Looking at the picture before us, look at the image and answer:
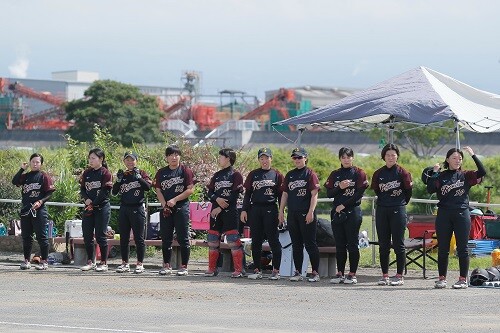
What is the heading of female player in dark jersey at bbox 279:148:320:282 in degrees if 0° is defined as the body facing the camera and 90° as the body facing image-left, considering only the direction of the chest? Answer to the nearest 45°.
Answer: approximately 45°

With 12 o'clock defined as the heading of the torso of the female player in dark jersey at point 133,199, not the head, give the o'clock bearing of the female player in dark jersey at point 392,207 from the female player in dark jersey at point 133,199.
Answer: the female player in dark jersey at point 392,207 is roughly at 10 o'clock from the female player in dark jersey at point 133,199.

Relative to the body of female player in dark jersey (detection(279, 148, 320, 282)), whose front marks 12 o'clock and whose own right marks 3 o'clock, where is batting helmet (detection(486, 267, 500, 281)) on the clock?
The batting helmet is roughly at 8 o'clock from the female player in dark jersey.

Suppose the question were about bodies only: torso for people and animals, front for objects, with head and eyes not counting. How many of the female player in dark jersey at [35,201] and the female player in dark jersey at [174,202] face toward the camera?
2

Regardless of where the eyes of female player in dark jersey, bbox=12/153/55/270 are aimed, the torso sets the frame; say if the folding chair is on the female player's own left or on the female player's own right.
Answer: on the female player's own left
